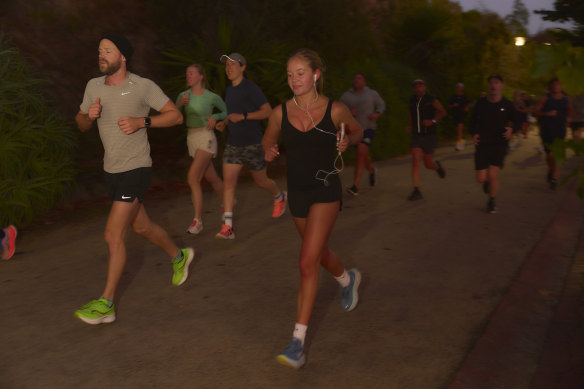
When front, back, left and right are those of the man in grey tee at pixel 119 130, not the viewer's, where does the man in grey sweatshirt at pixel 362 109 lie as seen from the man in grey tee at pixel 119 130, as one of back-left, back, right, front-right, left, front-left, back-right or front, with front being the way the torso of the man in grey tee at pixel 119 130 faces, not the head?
back

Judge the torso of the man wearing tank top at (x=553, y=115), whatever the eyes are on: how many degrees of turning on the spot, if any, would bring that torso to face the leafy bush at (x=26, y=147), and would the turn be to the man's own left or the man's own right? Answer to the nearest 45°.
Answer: approximately 45° to the man's own right

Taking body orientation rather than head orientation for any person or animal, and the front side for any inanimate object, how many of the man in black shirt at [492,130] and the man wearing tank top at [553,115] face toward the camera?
2

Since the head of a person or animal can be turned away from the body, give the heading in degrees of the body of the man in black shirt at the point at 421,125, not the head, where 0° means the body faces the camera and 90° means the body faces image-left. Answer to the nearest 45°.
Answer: approximately 45°

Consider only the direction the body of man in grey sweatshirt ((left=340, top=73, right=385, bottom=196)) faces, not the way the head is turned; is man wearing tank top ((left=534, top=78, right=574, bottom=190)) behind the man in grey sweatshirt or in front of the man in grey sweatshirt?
behind

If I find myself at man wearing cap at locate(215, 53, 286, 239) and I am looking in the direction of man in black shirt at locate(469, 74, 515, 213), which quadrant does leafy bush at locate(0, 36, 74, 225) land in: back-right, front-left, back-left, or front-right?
back-left

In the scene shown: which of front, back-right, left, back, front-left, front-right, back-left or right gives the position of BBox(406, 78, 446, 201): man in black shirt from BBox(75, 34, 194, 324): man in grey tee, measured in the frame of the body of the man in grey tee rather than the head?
back

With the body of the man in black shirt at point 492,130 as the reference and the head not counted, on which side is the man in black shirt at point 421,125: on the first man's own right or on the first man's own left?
on the first man's own right

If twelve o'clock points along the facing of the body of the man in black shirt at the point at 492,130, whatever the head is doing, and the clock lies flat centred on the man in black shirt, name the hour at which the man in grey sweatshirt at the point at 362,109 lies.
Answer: The man in grey sweatshirt is roughly at 4 o'clock from the man in black shirt.

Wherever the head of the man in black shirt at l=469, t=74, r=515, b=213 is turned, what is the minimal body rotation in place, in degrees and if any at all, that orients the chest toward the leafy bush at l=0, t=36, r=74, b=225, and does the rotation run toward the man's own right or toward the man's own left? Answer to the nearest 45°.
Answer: approximately 45° to the man's own right

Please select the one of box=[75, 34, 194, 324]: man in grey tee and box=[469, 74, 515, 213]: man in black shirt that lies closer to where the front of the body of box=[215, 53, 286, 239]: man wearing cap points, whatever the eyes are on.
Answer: the man in grey tee
